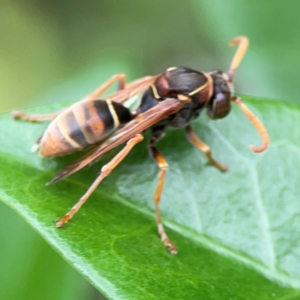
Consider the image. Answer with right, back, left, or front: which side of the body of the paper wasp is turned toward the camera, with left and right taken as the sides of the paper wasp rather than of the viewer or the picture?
right
